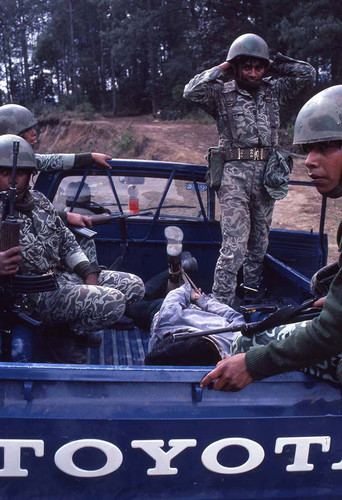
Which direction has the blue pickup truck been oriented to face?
away from the camera

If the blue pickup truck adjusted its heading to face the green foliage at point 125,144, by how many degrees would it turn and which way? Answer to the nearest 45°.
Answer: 0° — it already faces it

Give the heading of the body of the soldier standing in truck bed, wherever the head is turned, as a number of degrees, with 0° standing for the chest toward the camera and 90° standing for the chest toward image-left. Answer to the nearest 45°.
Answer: approximately 0°

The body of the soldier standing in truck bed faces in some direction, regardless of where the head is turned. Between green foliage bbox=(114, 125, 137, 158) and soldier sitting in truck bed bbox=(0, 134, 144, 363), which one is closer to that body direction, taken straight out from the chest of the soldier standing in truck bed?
the soldier sitting in truck bed
